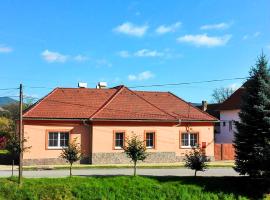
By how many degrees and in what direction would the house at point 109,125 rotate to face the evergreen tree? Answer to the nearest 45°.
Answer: approximately 45° to its left

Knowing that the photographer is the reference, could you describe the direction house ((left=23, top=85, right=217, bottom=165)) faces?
facing the viewer
